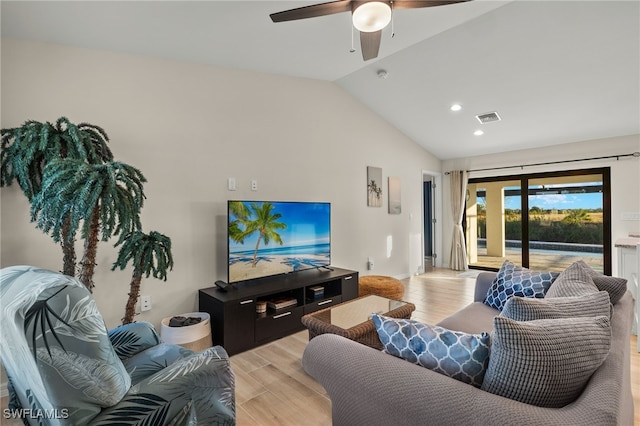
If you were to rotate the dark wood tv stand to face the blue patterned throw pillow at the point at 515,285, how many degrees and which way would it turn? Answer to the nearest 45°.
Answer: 0° — it already faces it

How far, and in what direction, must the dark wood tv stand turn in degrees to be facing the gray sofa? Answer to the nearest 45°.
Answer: approximately 45° to its right

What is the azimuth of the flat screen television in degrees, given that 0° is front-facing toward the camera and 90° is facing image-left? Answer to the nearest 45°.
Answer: approximately 315°

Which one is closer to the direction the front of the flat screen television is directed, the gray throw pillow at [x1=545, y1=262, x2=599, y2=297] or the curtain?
the gray throw pillow

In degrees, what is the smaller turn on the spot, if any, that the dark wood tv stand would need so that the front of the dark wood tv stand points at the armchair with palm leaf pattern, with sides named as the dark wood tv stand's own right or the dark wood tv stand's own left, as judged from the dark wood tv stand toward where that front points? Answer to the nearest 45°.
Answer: approximately 45° to the dark wood tv stand's own right

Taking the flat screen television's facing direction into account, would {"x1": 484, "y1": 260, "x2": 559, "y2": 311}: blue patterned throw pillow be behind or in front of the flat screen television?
in front

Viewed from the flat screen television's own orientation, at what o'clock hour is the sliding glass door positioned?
The sliding glass door is roughly at 10 o'clock from the flat screen television.

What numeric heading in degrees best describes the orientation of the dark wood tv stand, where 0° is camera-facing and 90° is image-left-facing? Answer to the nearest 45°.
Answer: approximately 315°

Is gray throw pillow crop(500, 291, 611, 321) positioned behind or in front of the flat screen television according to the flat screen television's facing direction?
in front

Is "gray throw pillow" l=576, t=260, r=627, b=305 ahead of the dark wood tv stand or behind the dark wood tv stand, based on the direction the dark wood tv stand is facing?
ahead
